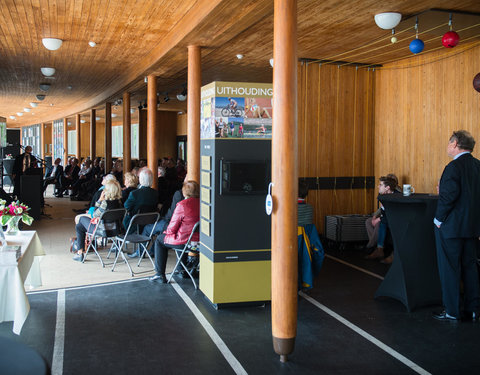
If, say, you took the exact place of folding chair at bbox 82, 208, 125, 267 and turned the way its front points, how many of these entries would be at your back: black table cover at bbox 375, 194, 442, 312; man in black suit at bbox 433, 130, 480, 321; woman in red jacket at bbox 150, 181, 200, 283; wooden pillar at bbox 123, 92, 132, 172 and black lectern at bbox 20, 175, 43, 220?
3

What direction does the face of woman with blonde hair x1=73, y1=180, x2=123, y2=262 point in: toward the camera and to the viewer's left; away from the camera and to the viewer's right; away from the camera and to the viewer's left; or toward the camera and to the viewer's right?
away from the camera and to the viewer's left

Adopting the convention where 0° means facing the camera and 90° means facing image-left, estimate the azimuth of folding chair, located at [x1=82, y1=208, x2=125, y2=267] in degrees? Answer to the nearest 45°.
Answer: approximately 135°

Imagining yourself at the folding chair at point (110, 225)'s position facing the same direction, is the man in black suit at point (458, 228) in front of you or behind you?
behind

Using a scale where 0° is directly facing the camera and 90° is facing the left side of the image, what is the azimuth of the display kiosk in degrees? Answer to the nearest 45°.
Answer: approximately 0°

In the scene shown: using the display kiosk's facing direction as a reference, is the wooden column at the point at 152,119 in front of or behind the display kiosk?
behind

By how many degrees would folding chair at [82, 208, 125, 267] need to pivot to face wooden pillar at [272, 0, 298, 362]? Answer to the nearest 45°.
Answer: approximately 135° to its left

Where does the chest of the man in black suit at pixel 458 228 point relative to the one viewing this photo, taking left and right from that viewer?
facing away from the viewer and to the left of the viewer

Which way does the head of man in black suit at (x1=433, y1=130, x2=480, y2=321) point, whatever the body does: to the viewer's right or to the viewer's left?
to the viewer's left
